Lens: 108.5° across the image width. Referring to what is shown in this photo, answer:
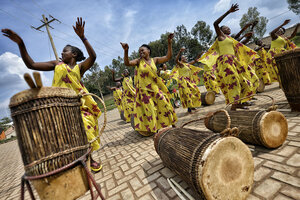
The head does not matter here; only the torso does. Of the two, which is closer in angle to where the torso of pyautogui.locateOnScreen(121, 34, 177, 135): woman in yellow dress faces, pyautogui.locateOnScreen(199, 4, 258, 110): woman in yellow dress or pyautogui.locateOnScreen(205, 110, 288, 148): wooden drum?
the wooden drum

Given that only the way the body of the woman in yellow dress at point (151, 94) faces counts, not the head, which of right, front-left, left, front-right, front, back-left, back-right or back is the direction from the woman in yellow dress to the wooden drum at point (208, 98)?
back-left

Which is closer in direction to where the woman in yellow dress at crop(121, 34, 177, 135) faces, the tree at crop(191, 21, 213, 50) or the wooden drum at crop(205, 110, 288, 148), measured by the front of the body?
the wooden drum

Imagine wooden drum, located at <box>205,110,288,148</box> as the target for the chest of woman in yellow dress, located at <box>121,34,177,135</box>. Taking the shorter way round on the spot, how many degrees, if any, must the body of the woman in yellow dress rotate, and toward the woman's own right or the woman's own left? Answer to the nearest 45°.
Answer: approximately 45° to the woman's own left

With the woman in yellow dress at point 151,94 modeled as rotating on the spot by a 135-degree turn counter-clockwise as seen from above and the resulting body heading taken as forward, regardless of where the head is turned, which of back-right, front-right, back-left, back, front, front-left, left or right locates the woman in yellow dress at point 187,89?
front

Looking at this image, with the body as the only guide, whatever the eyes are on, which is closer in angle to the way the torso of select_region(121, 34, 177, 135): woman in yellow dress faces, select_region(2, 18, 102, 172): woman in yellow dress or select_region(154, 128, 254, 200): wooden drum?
the wooden drum

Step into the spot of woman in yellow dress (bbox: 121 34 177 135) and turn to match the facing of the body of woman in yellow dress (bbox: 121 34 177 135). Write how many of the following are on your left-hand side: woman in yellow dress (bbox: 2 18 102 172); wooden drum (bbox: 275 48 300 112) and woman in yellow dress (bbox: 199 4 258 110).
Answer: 2
